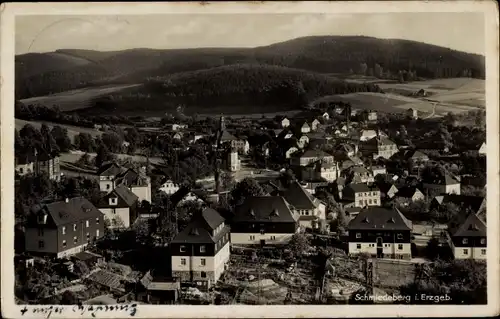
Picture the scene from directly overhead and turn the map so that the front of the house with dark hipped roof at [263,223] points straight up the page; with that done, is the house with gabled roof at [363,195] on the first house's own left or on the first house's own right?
on the first house's own left

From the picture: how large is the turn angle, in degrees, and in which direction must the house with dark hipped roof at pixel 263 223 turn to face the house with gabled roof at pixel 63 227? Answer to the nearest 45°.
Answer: approximately 90° to its right

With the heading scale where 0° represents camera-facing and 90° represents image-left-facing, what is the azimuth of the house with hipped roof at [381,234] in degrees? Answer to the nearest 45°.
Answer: approximately 0°

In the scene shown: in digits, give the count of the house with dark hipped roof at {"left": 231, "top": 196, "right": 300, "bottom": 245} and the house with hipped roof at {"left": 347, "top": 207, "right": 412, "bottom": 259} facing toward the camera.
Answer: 2

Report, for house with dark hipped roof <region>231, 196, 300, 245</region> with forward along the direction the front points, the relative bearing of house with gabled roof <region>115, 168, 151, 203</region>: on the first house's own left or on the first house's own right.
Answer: on the first house's own right

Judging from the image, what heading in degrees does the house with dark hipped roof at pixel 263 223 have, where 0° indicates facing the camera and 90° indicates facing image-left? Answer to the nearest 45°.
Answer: approximately 0°
